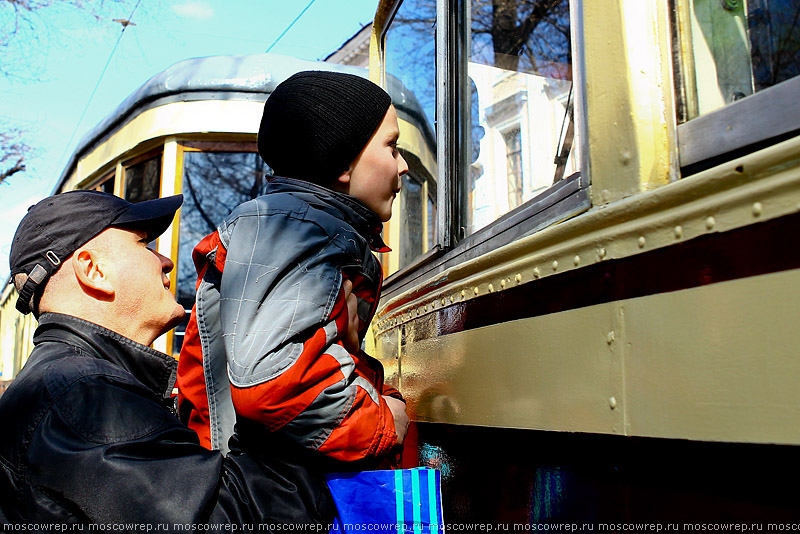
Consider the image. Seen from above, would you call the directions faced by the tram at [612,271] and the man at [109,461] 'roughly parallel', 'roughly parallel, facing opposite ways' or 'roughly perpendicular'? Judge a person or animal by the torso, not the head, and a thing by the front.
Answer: roughly perpendicular

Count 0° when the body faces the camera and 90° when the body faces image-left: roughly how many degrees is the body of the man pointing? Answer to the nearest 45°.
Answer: approximately 225°

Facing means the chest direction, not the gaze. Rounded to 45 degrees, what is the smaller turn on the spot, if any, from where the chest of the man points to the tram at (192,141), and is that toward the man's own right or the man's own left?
approximately 45° to the man's own left

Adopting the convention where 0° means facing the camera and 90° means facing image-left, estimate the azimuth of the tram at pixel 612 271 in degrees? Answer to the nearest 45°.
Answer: approximately 315°

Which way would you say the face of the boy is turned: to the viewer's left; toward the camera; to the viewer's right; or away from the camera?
to the viewer's right
